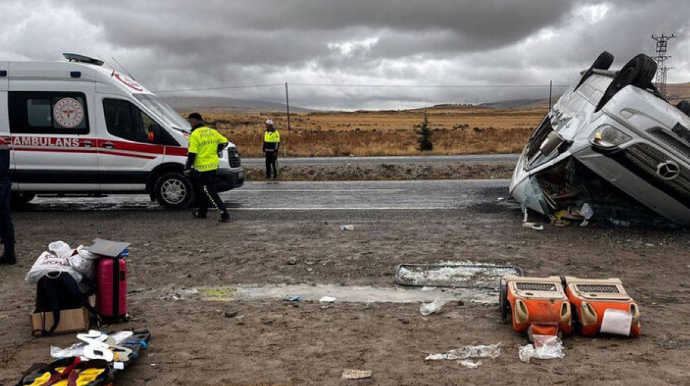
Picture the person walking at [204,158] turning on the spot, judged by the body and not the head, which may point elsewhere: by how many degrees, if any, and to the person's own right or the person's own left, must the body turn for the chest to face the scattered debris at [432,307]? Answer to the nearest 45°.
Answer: approximately 135° to the person's own left

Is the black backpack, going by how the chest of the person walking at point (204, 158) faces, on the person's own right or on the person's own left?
on the person's own left

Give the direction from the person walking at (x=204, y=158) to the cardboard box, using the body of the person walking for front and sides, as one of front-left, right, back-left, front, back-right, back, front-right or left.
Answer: back-left

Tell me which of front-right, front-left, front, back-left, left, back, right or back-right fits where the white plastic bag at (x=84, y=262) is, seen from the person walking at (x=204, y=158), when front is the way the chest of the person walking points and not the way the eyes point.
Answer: back-left

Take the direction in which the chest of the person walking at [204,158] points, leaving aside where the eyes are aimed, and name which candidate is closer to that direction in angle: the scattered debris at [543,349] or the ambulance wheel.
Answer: the ambulance wheel

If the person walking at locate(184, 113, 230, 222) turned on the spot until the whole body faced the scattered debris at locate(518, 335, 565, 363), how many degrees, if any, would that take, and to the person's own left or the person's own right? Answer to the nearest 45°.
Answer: approximately 135° to the person's own left

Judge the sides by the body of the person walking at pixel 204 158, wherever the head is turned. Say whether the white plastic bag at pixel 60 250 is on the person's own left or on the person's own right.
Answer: on the person's own left

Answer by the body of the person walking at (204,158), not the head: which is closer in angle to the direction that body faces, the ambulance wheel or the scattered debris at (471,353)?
the ambulance wheel

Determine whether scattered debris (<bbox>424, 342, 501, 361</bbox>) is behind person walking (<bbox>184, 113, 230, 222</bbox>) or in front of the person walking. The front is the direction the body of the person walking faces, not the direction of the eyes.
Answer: behind

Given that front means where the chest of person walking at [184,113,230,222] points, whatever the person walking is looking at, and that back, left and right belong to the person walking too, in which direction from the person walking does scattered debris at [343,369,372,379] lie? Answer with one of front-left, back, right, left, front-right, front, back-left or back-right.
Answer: back-left

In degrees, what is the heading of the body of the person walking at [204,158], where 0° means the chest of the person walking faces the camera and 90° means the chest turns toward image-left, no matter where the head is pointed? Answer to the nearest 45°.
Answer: approximately 135°
